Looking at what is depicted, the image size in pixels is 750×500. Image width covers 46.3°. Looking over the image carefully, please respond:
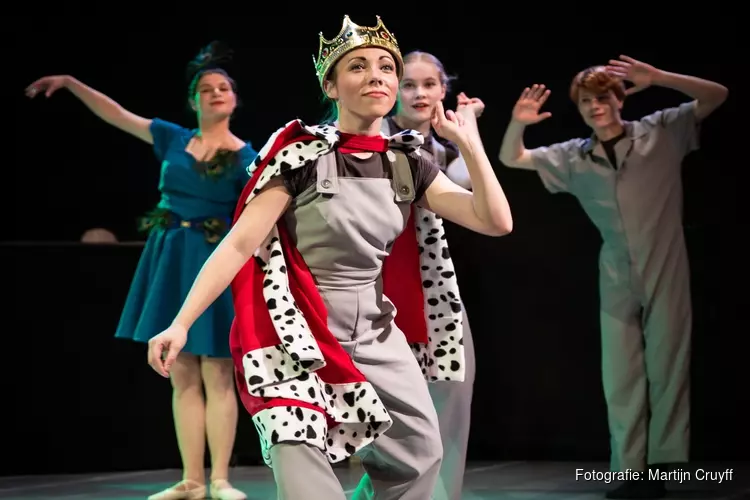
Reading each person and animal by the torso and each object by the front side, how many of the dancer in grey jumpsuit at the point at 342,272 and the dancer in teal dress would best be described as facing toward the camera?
2

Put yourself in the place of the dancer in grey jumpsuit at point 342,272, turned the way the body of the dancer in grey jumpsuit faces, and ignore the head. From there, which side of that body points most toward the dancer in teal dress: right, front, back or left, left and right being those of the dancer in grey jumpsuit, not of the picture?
back

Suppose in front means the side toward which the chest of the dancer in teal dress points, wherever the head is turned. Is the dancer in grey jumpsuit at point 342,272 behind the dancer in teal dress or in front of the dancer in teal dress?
in front

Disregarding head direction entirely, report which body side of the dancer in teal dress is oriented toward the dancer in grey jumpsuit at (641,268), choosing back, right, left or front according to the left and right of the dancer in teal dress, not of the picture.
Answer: left

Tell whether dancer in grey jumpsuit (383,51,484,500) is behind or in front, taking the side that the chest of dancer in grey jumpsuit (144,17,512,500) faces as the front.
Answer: behind

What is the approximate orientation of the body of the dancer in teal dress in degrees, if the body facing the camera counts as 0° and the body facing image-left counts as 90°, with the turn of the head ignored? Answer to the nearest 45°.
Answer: approximately 0°
